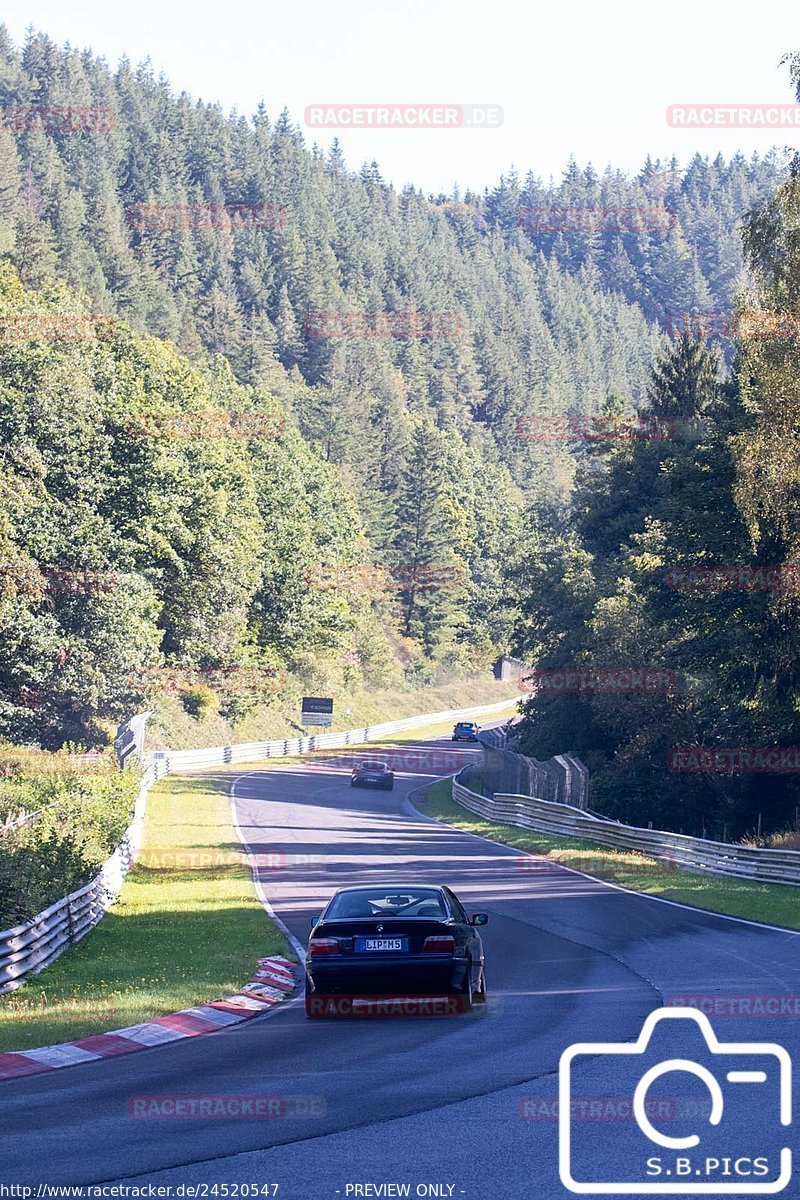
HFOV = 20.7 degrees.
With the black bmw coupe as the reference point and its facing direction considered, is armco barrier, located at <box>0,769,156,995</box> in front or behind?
in front

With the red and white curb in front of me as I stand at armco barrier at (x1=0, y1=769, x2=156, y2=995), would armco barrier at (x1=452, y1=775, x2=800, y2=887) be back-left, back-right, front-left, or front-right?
back-left

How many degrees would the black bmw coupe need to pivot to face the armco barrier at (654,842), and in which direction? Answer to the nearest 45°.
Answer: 0° — it already faces it

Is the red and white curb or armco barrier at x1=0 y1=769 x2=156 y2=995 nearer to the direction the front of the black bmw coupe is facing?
the armco barrier

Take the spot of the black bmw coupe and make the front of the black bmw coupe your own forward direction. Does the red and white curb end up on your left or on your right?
on your left

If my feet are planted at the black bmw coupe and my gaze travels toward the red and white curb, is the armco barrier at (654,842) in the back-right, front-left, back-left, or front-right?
back-right

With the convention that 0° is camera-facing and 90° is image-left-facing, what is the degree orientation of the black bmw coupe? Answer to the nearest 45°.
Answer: approximately 180°
